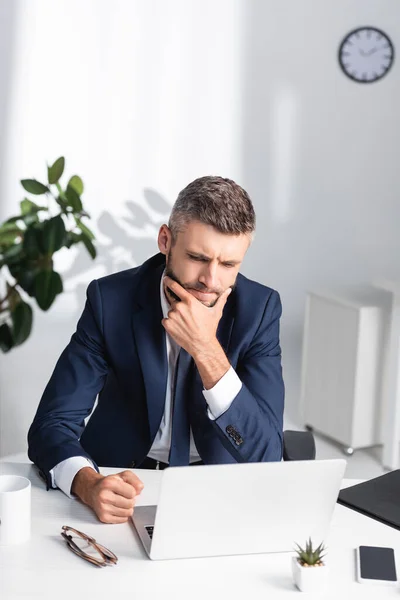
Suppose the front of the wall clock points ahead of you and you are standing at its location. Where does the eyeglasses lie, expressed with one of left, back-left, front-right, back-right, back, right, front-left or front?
front

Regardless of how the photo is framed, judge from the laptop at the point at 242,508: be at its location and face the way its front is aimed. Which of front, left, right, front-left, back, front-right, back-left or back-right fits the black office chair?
front

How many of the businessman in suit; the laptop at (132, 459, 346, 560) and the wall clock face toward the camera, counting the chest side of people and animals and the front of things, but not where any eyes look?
2

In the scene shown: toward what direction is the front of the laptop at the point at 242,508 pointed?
away from the camera

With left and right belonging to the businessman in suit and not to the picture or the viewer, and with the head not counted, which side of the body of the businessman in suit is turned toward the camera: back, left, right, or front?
front

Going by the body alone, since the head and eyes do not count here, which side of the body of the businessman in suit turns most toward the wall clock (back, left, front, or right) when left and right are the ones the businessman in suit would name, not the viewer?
back

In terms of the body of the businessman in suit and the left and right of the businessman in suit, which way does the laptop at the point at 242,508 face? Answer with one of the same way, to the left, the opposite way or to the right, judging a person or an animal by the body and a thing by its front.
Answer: the opposite way

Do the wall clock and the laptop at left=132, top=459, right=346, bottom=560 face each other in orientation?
yes

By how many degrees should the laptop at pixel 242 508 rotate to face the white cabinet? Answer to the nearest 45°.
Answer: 0° — it already faces it

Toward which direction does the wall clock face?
toward the camera
